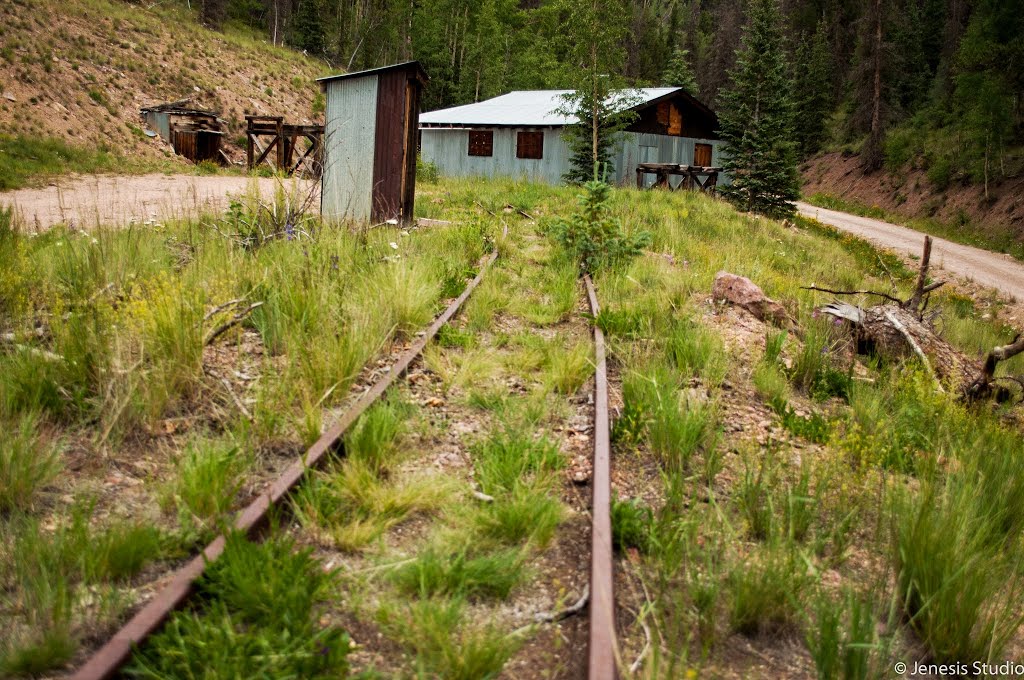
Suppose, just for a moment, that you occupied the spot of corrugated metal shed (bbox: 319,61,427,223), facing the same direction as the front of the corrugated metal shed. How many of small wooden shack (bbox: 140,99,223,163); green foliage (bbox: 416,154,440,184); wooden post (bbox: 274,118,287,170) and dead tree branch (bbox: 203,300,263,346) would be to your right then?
1

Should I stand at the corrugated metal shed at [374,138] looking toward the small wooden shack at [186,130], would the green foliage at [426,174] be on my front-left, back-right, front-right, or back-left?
front-right

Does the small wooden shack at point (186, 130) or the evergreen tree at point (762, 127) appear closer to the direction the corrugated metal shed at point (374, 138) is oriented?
the evergreen tree

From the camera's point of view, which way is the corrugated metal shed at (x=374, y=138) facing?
to the viewer's right

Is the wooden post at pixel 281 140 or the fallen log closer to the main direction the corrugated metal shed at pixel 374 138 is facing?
the fallen log

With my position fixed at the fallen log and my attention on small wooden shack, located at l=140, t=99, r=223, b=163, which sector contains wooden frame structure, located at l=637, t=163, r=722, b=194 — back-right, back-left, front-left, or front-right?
front-right

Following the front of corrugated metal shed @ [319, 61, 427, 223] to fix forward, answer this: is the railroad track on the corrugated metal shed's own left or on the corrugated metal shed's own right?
on the corrugated metal shed's own right

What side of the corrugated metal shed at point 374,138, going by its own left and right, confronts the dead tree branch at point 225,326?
right

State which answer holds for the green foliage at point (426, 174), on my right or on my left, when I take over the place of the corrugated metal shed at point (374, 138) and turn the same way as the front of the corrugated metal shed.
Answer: on my left

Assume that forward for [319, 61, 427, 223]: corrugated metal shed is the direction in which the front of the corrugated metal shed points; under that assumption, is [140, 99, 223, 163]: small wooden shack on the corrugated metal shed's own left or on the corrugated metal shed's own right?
on the corrugated metal shed's own left

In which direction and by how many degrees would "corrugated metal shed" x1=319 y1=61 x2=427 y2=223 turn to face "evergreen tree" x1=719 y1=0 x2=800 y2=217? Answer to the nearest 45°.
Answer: approximately 45° to its left

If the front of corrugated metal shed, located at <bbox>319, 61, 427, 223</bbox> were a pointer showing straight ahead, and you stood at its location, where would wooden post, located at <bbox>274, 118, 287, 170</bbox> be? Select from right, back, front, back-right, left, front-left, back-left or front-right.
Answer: left

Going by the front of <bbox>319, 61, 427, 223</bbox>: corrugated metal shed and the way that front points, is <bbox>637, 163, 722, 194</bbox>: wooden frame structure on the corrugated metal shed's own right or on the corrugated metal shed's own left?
on the corrugated metal shed's own left
